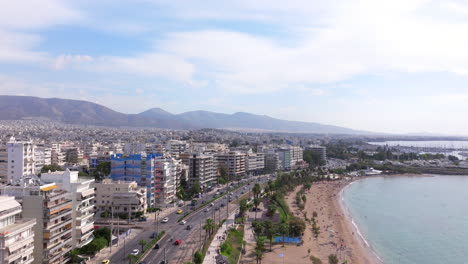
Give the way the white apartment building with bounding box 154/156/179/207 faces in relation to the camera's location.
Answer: facing the viewer and to the right of the viewer

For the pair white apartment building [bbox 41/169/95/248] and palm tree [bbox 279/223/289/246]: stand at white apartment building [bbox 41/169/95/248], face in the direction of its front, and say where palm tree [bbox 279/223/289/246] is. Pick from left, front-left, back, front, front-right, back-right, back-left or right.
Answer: front-left

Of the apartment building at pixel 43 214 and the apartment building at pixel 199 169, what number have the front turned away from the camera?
0

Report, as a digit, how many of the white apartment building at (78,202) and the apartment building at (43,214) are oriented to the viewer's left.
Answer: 0

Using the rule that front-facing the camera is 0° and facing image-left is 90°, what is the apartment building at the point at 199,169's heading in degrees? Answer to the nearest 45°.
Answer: approximately 315°

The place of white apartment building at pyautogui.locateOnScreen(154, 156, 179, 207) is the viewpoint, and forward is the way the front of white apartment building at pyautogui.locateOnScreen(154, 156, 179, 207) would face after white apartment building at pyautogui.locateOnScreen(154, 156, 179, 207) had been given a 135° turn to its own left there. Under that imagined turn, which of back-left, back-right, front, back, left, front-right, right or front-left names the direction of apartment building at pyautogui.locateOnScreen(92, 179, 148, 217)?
back-left

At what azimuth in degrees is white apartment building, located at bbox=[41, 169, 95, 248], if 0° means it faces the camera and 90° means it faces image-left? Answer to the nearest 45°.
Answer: approximately 315°

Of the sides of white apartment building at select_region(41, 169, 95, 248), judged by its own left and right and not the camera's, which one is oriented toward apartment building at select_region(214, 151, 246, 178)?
left

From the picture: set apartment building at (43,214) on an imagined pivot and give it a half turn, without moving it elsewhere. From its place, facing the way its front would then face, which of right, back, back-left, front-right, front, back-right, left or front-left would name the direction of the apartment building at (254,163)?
right
